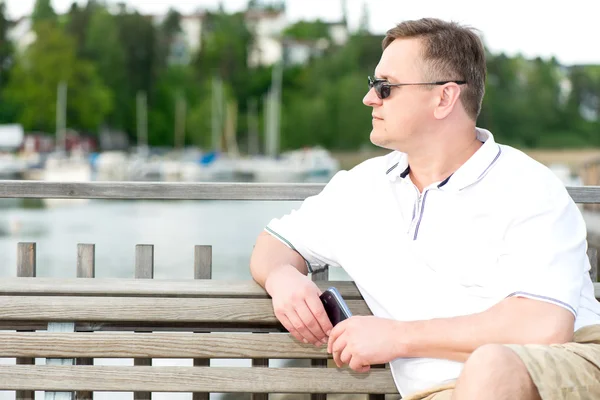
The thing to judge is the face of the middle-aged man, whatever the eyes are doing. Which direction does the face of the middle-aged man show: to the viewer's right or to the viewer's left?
to the viewer's left
